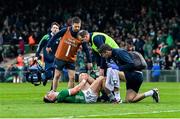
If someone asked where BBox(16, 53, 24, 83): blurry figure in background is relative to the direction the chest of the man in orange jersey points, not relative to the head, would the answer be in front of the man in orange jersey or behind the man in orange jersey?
behind

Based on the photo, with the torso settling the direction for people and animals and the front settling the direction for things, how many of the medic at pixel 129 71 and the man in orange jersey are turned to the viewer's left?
1

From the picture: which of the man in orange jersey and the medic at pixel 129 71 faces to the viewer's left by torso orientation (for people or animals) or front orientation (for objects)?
the medic

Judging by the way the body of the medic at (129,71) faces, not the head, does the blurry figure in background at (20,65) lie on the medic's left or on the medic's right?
on the medic's right

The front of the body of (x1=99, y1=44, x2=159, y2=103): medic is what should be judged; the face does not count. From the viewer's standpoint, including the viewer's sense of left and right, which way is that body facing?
facing to the left of the viewer

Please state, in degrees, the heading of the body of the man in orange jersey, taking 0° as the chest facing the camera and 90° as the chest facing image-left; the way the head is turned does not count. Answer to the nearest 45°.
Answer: approximately 315°

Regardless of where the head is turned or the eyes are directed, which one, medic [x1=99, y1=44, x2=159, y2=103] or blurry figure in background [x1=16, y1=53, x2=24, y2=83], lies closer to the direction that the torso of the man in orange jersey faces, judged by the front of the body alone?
the medic
